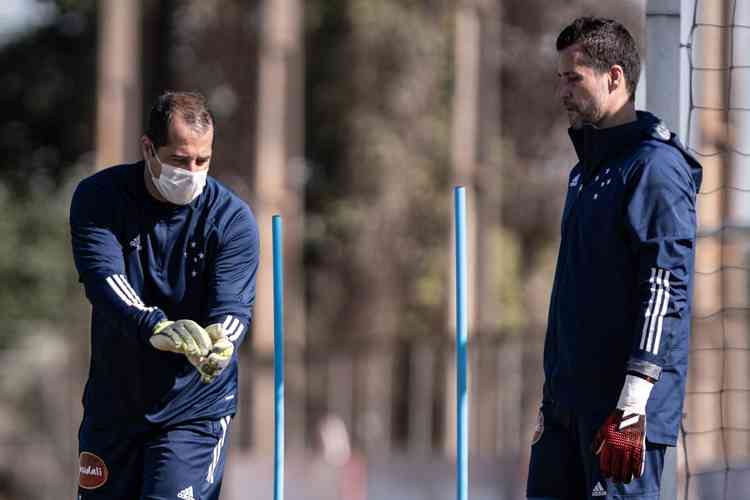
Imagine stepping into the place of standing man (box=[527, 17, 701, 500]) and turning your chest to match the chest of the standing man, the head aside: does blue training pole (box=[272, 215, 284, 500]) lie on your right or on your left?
on your right

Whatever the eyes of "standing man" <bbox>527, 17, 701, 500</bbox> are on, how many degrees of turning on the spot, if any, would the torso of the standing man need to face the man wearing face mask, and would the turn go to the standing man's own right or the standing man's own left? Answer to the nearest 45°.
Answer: approximately 45° to the standing man's own right

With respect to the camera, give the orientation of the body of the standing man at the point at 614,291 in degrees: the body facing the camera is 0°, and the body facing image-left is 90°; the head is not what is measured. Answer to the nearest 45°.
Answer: approximately 45°

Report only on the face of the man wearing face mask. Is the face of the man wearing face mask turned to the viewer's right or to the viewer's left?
to the viewer's right

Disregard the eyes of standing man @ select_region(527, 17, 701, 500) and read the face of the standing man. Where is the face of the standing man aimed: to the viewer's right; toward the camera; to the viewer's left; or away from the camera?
to the viewer's left
